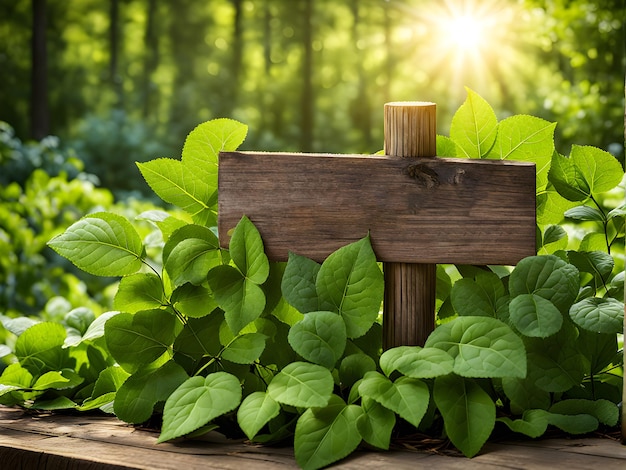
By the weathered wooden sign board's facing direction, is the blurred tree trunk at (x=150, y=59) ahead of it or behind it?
behind

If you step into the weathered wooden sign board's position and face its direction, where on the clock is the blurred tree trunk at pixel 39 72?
The blurred tree trunk is roughly at 5 o'clock from the weathered wooden sign board.

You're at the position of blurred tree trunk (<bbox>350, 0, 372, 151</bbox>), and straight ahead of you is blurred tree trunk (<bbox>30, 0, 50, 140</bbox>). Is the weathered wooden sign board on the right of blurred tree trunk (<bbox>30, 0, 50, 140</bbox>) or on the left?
left

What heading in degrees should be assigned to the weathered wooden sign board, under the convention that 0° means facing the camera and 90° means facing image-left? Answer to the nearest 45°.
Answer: approximately 0°

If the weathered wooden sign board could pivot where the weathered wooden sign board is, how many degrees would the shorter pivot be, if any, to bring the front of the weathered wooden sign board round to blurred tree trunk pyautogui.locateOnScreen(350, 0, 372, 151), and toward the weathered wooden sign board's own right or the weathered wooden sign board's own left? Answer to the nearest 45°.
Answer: approximately 180°

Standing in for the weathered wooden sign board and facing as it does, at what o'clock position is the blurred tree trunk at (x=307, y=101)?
The blurred tree trunk is roughly at 6 o'clock from the weathered wooden sign board.

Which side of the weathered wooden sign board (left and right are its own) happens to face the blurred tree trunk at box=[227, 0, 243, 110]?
back

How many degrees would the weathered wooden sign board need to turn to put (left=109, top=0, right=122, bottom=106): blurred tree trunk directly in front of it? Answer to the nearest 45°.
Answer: approximately 180°

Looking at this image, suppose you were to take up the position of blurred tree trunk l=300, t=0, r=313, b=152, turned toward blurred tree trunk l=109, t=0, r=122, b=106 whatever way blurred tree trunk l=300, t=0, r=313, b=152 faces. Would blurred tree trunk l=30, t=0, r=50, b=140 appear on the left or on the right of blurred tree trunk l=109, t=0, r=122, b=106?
left
